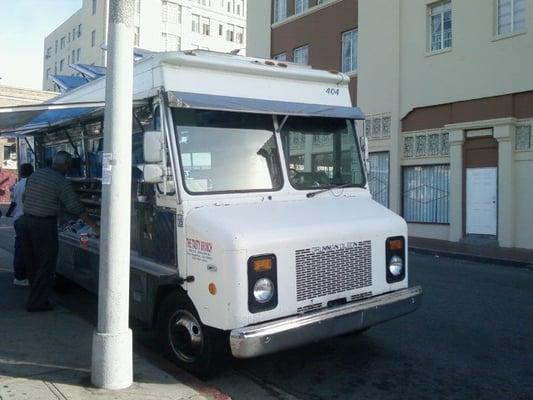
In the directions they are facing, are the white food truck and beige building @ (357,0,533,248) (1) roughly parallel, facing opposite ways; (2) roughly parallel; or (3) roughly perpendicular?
roughly perpendicular

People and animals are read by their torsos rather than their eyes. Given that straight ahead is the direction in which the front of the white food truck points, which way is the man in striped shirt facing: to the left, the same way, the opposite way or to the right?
to the left

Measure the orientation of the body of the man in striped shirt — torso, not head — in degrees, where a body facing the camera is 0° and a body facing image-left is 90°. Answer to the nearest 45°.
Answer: approximately 225°

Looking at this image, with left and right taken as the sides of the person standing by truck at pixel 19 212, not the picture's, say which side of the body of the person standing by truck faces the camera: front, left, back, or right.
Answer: right

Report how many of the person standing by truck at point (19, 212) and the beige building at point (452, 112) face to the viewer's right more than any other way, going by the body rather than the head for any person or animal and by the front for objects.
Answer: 1

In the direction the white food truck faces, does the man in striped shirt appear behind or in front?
behind

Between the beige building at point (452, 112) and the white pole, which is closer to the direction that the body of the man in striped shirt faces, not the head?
the beige building
